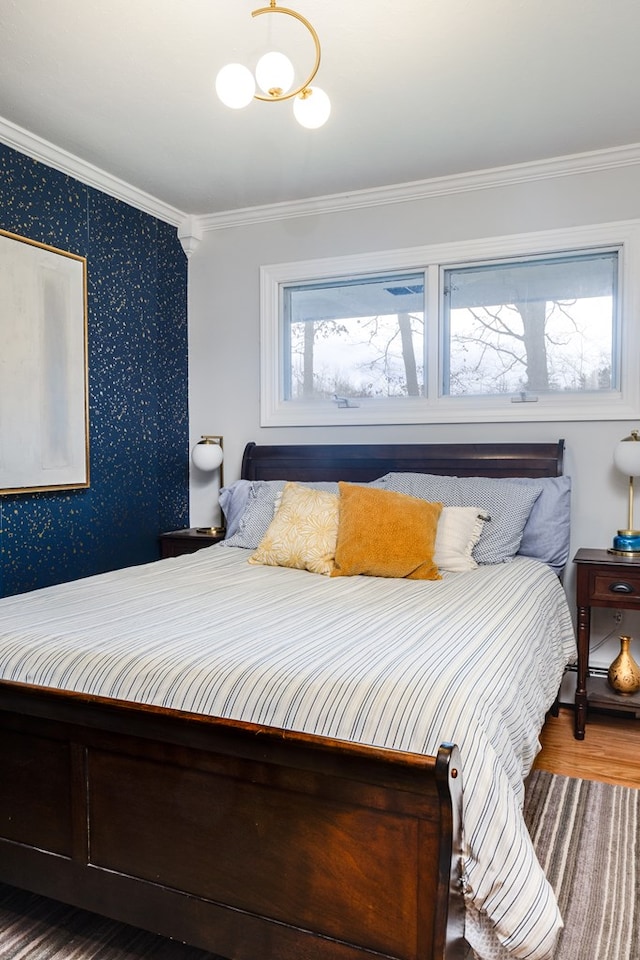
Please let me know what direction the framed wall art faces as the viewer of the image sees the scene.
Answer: facing the viewer and to the right of the viewer

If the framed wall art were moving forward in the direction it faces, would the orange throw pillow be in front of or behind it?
in front

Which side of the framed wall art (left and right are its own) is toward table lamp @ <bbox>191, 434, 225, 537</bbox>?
left

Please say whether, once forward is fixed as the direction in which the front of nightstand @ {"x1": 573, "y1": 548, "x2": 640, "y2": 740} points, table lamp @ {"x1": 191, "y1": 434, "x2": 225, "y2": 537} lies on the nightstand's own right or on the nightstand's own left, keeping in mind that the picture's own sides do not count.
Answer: on the nightstand's own right

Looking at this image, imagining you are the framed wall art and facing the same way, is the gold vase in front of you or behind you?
in front

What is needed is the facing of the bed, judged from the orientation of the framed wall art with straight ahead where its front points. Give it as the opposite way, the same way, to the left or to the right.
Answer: to the right

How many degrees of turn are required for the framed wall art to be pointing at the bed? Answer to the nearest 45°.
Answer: approximately 45° to its right

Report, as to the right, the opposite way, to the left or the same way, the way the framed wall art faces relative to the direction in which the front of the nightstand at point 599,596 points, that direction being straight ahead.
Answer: to the left

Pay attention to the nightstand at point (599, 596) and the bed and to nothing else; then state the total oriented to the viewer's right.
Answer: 0

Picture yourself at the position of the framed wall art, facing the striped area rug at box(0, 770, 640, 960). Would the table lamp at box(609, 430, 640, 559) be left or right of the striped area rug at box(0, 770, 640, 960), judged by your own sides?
left

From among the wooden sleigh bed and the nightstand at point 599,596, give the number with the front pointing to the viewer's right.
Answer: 0

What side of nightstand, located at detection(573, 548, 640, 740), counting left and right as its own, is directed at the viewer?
front

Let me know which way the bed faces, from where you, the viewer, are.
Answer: facing the viewer and to the left of the viewer

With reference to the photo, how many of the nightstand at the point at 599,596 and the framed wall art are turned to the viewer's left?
0
